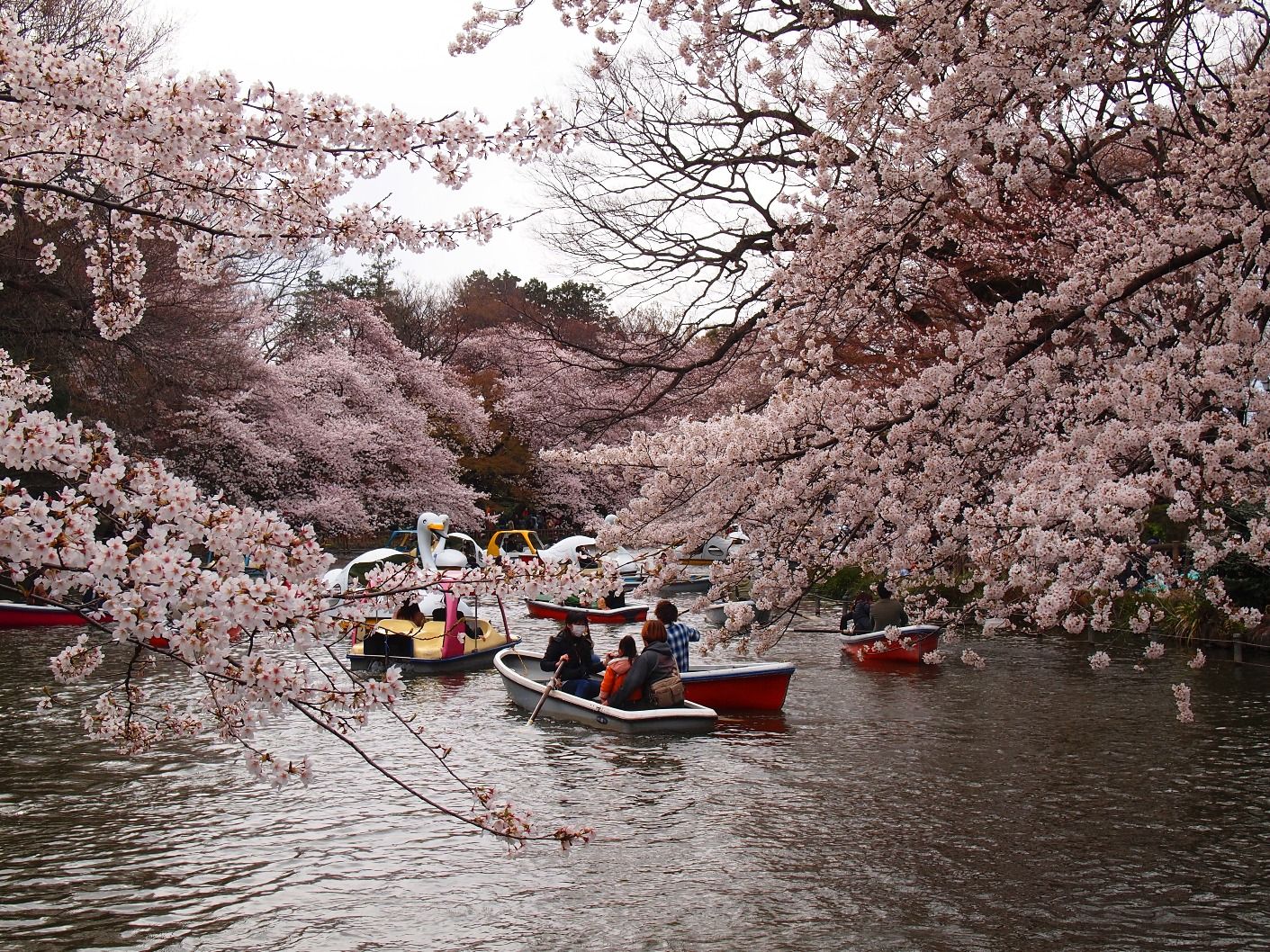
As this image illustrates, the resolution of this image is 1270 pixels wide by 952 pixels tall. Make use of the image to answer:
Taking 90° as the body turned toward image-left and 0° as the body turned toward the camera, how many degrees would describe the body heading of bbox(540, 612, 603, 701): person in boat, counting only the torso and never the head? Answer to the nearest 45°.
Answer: approximately 315°

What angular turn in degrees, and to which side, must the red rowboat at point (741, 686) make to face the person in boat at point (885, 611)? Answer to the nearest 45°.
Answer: approximately 45° to its left

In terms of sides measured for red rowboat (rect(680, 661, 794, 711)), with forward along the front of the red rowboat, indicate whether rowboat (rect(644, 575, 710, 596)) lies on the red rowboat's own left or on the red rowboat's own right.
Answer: on the red rowboat's own left

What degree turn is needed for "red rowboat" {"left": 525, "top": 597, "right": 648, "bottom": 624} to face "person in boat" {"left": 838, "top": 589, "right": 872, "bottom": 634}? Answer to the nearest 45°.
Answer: approximately 135° to its left

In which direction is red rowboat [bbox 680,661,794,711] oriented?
to the viewer's right

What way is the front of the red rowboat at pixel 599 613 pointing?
to the viewer's left

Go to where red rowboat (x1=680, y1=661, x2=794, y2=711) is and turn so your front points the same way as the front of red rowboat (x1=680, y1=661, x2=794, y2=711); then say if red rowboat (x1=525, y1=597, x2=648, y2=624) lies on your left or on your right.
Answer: on your left
